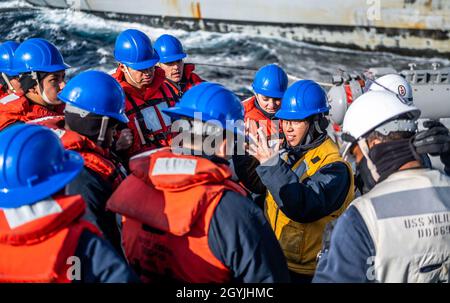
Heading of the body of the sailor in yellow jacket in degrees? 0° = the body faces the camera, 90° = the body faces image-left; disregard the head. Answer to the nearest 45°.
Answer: approximately 45°

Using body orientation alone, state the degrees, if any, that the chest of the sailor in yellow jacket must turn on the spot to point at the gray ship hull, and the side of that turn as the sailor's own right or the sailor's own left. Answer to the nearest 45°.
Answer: approximately 135° to the sailor's own right
